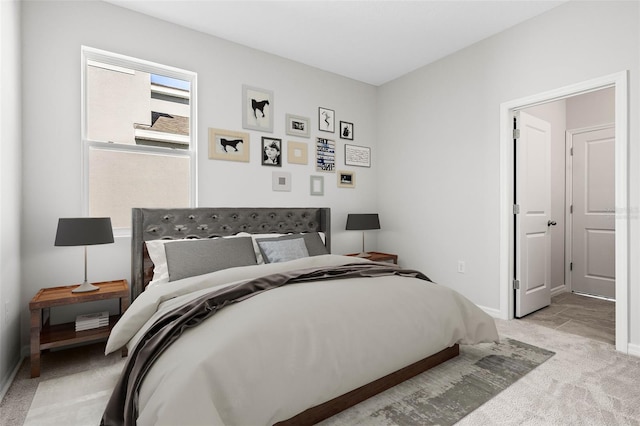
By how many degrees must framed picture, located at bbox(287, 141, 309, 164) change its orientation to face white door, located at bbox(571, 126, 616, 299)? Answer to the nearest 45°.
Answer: approximately 45° to its left

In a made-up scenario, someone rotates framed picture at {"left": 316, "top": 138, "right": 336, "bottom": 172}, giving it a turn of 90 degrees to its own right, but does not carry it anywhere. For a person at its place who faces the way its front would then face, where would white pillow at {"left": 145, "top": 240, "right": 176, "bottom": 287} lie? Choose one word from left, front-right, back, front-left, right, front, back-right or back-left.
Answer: front

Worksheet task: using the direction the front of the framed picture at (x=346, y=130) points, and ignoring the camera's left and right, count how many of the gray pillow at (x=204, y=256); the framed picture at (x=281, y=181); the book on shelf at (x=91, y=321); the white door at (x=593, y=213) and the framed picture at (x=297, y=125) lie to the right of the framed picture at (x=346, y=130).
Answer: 4

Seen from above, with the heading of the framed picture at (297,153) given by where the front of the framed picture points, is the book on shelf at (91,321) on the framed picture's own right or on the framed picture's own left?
on the framed picture's own right

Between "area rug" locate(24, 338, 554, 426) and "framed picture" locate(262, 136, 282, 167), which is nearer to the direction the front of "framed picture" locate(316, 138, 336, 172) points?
the area rug

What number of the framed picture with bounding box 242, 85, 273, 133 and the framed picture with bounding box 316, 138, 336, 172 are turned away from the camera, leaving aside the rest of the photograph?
0

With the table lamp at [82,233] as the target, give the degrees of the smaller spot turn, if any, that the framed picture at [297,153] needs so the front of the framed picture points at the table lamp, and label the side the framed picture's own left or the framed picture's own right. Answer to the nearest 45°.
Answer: approximately 90° to the framed picture's own right
